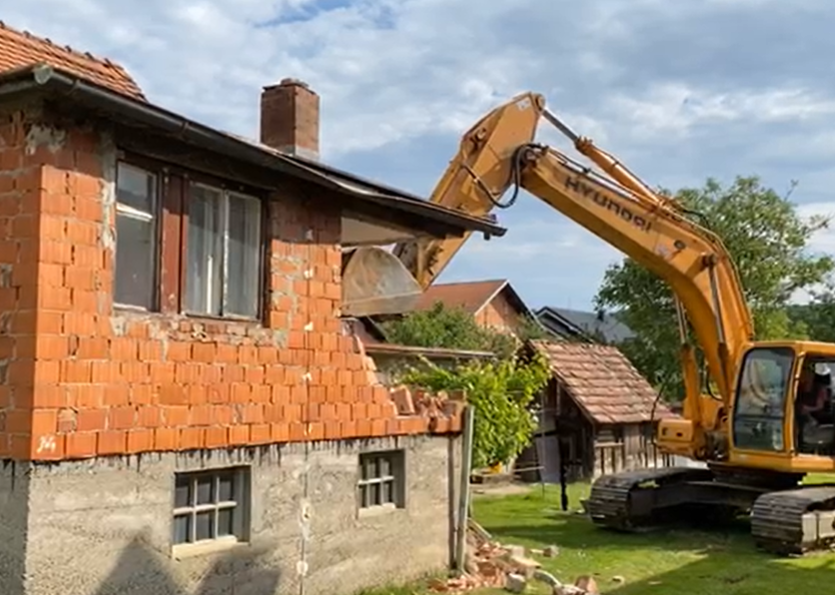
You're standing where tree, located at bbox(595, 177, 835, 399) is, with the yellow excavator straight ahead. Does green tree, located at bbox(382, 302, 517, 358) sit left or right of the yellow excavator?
right

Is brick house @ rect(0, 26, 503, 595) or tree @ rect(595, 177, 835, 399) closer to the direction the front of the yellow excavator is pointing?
the brick house

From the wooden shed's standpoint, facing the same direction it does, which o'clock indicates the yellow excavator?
The yellow excavator is roughly at 10 o'clock from the wooden shed.

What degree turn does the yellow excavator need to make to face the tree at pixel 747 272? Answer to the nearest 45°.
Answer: approximately 135° to its right

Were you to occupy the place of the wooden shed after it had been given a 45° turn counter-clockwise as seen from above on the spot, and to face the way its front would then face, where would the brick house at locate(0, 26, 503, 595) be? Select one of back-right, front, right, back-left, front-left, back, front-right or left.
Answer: front

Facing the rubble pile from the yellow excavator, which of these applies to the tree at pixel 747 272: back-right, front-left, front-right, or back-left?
back-right

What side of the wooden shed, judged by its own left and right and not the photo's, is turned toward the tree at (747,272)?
back

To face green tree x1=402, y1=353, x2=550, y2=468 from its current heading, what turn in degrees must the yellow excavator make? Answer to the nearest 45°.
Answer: approximately 45° to its right

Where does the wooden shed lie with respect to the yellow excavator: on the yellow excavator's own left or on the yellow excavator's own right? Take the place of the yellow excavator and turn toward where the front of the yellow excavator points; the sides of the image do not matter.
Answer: on the yellow excavator's own right

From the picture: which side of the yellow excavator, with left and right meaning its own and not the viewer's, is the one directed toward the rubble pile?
front

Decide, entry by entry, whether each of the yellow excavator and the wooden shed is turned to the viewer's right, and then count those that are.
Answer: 0

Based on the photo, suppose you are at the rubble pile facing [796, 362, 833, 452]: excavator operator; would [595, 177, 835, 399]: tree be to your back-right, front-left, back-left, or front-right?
front-left

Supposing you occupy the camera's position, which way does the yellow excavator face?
facing the viewer and to the left of the viewer

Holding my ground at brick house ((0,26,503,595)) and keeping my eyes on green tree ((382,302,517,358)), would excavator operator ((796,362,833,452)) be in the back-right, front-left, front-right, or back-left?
front-right
